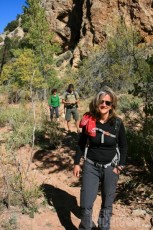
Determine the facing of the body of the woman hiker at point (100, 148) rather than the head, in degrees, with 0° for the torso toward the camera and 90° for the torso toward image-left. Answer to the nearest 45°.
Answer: approximately 0°

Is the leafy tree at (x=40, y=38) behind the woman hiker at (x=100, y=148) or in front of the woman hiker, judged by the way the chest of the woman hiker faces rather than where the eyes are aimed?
behind
